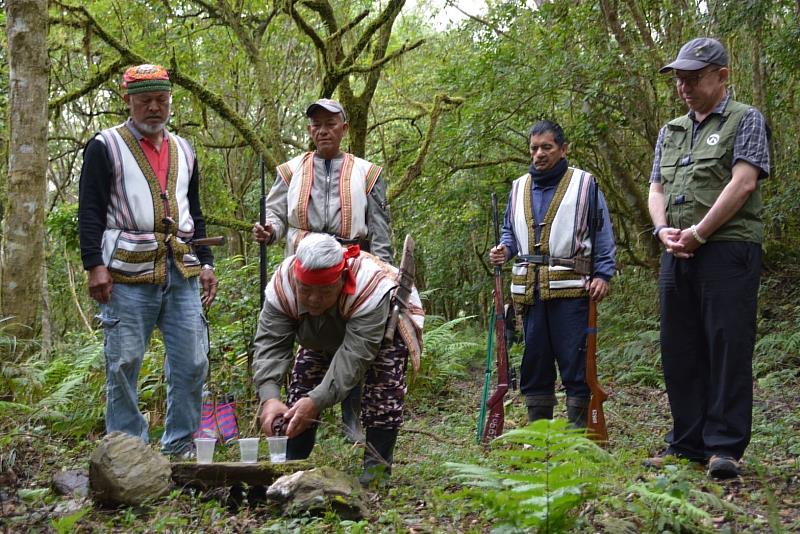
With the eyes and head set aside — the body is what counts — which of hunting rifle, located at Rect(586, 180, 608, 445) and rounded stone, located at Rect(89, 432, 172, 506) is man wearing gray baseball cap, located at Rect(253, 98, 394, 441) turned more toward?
the rounded stone

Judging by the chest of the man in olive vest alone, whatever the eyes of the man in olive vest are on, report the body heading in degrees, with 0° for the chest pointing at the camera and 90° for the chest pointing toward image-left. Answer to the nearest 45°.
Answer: approximately 45°

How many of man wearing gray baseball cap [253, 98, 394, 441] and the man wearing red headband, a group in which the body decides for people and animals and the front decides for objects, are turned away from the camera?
0

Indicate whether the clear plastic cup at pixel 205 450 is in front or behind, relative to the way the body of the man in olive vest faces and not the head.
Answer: in front

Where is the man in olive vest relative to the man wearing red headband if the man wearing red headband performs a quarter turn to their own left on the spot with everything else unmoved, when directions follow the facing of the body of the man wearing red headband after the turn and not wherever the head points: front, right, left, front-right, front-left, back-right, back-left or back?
front-left

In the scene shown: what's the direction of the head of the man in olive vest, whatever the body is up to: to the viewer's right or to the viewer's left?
to the viewer's left

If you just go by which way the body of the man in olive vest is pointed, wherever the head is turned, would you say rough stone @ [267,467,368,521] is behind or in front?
in front

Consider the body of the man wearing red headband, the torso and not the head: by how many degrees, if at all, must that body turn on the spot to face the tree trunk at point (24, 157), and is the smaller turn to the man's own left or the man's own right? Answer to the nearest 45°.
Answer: approximately 90° to the man's own right

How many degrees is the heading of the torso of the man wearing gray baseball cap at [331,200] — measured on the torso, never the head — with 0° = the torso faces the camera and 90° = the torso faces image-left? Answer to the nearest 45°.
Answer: approximately 0°

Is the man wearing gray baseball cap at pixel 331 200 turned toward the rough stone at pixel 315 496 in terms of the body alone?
yes

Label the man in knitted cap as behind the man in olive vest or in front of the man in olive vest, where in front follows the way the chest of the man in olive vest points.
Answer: in front
